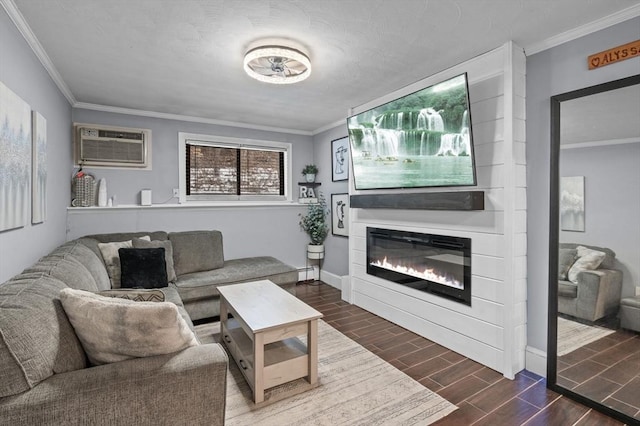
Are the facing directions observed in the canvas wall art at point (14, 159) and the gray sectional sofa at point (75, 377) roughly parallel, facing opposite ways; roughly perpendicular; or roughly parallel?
roughly parallel

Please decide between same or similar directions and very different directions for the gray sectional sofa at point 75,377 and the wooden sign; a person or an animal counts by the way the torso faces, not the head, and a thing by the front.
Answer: very different directions

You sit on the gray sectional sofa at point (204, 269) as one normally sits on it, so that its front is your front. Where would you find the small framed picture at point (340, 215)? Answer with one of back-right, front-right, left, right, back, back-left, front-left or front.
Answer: left

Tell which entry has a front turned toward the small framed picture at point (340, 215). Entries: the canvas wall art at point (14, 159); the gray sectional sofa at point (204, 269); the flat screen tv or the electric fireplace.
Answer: the canvas wall art

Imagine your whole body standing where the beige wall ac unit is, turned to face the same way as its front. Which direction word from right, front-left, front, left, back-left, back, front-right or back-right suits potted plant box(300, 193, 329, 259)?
left

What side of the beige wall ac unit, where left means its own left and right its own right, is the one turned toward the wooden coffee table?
front

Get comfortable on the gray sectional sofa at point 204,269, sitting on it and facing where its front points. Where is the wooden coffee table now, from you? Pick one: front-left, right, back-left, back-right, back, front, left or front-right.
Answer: front

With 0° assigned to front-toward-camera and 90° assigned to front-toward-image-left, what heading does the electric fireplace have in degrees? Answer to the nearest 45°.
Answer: approximately 45°

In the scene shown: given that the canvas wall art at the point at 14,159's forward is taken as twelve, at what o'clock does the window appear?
The window is roughly at 11 o'clock from the canvas wall art.

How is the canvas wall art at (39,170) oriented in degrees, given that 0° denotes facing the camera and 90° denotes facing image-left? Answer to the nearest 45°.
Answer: approximately 270°

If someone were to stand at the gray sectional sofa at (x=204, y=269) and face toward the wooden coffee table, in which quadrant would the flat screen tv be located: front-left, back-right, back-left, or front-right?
front-left

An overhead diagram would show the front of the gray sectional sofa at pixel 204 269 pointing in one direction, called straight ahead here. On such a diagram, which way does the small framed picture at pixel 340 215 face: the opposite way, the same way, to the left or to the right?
to the right

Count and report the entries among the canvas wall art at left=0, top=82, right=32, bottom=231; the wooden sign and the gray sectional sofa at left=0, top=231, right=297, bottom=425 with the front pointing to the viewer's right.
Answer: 2

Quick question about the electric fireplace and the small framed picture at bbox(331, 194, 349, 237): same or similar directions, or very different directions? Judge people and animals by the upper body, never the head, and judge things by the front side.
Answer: same or similar directions

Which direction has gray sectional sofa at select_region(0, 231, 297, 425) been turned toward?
to the viewer's right

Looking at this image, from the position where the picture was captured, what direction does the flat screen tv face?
facing the viewer and to the left of the viewer

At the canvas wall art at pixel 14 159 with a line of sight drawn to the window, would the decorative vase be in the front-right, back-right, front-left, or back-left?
front-left

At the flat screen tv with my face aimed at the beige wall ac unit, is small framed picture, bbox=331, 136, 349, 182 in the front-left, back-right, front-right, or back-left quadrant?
front-right

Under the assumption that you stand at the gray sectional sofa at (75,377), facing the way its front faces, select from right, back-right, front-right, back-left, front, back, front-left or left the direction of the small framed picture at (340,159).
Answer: front-left
